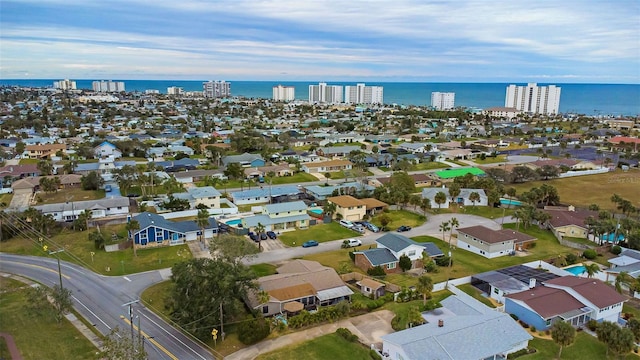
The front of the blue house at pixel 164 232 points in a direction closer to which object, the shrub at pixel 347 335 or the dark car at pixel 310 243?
the shrub

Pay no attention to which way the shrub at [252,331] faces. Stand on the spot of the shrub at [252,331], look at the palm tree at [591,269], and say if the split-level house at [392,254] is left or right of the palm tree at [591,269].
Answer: left

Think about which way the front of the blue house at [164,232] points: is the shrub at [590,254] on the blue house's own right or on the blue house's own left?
on the blue house's own left

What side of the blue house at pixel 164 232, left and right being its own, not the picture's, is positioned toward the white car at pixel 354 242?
left

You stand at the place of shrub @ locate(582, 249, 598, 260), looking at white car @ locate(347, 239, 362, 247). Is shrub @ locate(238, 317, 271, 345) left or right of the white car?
left

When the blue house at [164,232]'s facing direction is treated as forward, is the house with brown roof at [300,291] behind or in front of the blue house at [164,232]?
in front

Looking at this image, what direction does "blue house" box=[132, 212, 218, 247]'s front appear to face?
toward the camera

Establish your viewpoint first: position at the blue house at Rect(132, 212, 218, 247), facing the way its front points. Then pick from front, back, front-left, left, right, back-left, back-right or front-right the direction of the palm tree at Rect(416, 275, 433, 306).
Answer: front-left

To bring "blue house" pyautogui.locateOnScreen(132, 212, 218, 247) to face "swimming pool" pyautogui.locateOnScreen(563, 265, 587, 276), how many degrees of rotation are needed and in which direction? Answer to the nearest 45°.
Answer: approximately 45° to its left

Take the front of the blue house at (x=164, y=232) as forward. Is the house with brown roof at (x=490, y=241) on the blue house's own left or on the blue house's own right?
on the blue house's own left

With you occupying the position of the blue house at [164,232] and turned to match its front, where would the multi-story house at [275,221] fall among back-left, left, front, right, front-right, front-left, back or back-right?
left

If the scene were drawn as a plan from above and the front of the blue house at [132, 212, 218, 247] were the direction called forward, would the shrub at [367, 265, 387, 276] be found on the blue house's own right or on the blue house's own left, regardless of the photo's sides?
on the blue house's own left

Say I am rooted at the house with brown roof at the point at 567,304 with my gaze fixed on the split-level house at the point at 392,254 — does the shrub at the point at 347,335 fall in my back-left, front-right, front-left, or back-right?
front-left
